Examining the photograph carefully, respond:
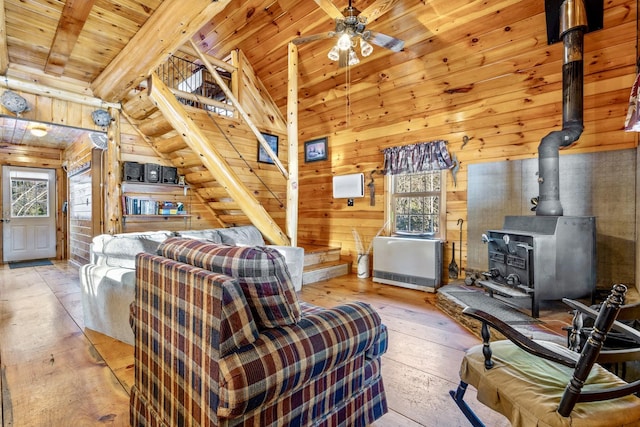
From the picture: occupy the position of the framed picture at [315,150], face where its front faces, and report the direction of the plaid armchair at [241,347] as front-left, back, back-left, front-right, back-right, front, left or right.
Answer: front-left

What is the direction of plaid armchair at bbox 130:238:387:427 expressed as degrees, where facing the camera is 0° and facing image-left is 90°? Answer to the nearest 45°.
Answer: approximately 225°

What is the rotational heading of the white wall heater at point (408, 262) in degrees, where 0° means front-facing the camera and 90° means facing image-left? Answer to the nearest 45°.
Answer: approximately 45°

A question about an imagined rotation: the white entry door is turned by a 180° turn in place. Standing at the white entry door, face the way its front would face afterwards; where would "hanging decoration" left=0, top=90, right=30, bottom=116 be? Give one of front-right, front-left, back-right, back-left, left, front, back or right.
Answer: back

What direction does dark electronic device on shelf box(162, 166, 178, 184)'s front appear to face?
toward the camera

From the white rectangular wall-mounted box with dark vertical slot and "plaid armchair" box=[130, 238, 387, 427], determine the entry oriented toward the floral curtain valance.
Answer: the plaid armchair

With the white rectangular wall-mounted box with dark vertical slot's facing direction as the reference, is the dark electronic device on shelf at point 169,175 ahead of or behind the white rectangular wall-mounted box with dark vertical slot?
ahead

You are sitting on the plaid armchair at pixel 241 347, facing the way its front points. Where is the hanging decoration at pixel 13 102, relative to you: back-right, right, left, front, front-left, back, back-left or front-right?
left

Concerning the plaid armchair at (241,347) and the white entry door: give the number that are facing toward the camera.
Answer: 1

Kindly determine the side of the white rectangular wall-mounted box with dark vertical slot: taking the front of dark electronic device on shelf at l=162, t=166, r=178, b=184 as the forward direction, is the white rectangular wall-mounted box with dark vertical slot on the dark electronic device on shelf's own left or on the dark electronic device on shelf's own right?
on the dark electronic device on shelf's own left

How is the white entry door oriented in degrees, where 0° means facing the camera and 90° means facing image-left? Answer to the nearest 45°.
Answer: approximately 0°

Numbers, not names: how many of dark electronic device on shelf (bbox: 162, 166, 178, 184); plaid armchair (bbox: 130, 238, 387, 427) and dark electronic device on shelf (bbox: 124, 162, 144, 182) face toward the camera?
2

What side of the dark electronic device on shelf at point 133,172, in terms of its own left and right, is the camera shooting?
front

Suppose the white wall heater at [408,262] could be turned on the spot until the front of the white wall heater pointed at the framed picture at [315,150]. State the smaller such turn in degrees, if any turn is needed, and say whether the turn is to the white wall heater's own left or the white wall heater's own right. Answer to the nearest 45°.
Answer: approximately 90° to the white wall heater's own right

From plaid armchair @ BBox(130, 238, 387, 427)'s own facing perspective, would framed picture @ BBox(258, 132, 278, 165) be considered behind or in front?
in front

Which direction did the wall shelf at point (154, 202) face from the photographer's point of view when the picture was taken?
facing the viewer

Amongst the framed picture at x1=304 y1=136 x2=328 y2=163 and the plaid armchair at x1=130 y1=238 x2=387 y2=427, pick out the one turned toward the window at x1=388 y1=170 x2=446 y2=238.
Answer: the plaid armchair
